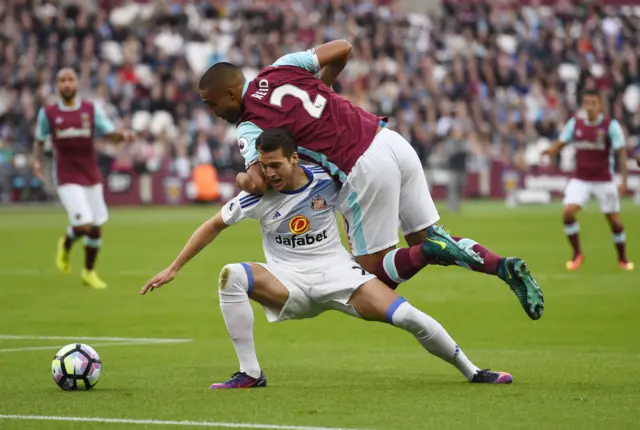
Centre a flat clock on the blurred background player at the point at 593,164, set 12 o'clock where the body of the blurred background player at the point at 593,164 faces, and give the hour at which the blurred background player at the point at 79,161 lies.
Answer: the blurred background player at the point at 79,161 is roughly at 2 o'clock from the blurred background player at the point at 593,164.

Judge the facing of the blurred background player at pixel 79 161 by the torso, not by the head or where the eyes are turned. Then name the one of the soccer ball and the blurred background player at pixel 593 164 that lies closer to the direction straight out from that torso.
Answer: the soccer ball

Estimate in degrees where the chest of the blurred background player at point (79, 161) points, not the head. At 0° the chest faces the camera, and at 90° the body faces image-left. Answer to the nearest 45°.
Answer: approximately 0°

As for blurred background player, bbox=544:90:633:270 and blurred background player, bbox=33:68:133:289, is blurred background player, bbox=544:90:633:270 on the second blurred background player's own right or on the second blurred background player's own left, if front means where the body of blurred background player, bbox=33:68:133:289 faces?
on the second blurred background player's own left

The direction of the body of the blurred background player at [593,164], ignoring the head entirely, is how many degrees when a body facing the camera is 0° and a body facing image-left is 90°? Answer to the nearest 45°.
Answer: approximately 0°

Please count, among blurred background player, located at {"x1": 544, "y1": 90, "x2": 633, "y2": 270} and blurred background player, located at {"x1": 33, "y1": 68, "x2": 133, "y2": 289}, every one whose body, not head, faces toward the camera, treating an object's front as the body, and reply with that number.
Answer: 2

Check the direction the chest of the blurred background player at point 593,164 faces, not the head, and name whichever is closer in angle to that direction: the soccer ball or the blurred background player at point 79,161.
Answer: the soccer ball

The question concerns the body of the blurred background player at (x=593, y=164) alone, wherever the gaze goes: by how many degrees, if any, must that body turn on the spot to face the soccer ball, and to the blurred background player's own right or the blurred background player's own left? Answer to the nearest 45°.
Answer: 0° — they already face it

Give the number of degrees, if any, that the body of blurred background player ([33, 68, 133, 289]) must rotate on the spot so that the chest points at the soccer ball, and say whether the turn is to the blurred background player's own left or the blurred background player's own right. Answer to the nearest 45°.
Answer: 0° — they already face it
